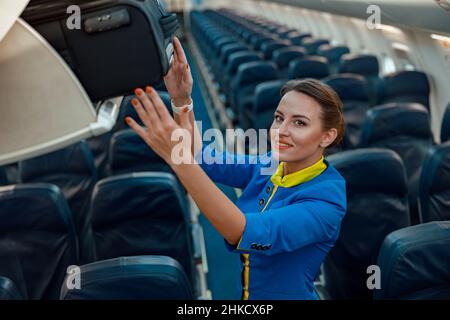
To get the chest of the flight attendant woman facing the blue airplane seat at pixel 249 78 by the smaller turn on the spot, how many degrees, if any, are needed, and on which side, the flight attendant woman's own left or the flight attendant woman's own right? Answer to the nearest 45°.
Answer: approximately 135° to the flight attendant woman's own right

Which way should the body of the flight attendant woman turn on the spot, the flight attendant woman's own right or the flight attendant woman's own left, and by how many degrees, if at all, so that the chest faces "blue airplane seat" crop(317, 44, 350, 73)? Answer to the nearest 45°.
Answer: approximately 135° to the flight attendant woman's own right
